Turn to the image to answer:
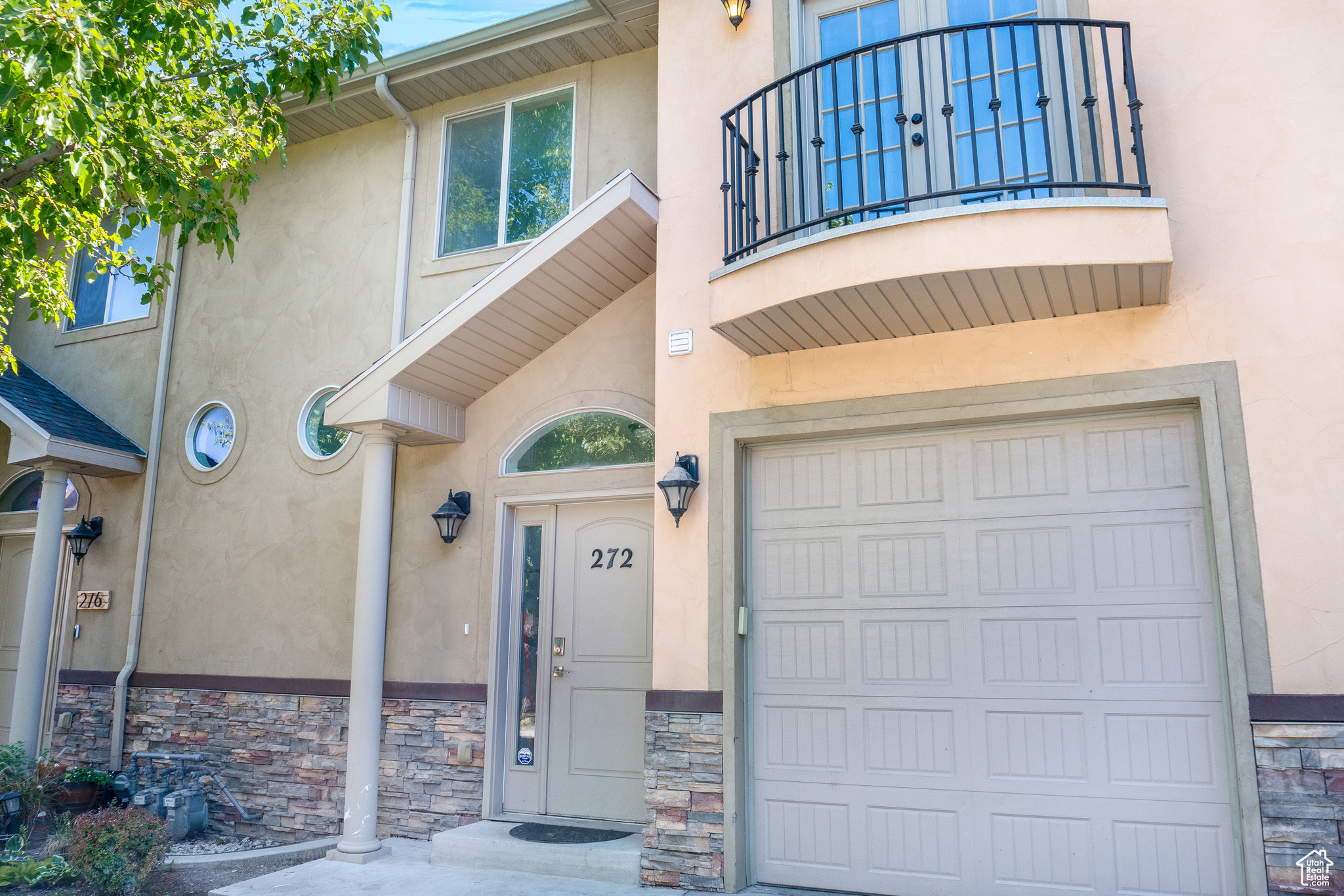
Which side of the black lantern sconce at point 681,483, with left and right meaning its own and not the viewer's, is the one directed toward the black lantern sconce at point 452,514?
right

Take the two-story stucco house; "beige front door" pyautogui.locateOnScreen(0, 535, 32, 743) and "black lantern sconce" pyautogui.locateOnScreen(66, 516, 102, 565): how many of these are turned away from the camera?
0

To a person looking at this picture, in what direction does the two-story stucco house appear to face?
facing the viewer and to the left of the viewer

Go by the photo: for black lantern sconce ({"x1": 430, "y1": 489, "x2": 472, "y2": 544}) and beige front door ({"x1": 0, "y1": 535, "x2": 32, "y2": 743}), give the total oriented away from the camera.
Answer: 0

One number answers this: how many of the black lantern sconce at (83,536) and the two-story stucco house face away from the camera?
0

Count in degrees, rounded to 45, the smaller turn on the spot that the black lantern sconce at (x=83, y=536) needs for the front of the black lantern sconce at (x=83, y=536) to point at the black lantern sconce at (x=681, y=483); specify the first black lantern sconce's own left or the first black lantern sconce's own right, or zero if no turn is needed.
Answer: approximately 90° to the first black lantern sconce's own left

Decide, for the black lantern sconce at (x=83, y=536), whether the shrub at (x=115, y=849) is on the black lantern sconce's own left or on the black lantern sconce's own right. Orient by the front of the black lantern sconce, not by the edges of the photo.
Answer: on the black lantern sconce's own left

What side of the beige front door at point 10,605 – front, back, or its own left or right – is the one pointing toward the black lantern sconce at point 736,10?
left

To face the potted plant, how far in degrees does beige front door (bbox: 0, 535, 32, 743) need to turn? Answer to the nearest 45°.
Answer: approximately 45° to its left

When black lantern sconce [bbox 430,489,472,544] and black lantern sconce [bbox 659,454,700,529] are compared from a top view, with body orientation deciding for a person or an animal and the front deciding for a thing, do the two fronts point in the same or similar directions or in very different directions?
same or similar directions

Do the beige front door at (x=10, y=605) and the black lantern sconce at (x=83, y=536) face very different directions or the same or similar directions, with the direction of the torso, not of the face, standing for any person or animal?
same or similar directions

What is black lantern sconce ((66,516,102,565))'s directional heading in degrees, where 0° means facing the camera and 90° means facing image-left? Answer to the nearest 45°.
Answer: approximately 45°

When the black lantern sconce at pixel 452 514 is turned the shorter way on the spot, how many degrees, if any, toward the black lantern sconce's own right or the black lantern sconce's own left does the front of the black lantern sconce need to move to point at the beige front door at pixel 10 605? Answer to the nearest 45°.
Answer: approximately 90° to the black lantern sconce's own right
